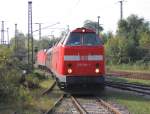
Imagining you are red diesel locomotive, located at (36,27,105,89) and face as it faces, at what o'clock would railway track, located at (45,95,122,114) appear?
The railway track is roughly at 12 o'clock from the red diesel locomotive.

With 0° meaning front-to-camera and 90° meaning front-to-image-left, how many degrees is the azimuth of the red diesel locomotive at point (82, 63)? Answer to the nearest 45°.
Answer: approximately 0°
